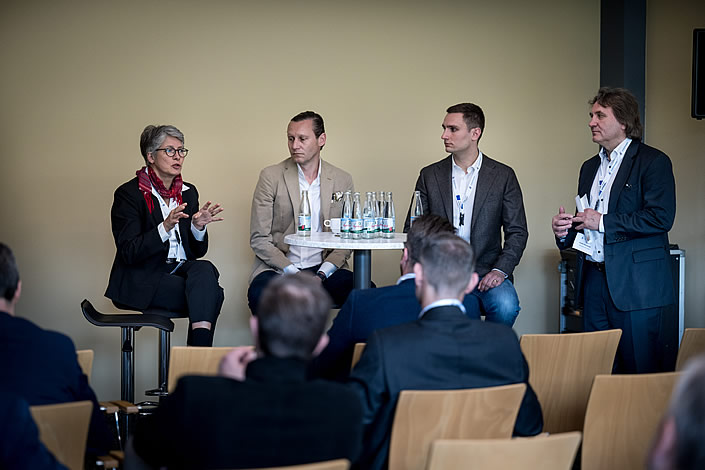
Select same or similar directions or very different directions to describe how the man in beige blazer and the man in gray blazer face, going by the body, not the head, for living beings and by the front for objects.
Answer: same or similar directions

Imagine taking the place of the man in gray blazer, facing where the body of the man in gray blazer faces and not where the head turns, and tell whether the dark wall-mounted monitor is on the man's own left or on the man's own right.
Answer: on the man's own left

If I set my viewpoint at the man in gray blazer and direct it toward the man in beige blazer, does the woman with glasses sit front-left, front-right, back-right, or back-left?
front-left

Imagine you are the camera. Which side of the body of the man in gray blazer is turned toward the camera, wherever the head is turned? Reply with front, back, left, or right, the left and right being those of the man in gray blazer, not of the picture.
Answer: front

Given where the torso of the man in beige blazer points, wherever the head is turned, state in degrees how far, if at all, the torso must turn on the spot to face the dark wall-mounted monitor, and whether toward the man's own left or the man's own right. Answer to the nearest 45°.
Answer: approximately 90° to the man's own left

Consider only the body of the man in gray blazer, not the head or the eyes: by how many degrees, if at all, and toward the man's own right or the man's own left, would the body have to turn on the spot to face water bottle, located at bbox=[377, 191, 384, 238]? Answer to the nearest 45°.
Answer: approximately 45° to the man's own right

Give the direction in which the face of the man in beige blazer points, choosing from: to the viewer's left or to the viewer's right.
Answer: to the viewer's left

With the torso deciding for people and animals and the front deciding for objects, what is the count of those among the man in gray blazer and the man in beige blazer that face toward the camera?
2

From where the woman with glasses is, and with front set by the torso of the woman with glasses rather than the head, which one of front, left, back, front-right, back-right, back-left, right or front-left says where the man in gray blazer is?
front-left

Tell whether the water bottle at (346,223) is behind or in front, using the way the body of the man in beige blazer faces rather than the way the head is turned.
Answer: in front

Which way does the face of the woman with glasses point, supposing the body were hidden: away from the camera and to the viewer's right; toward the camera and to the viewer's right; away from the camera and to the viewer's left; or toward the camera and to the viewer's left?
toward the camera and to the viewer's right

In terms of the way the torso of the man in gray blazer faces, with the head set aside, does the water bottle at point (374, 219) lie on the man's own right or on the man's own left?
on the man's own right

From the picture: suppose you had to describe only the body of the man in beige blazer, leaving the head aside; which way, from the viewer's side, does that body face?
toward the camera

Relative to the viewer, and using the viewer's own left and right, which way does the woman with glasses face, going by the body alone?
facing the viewer and to the right of the viewer

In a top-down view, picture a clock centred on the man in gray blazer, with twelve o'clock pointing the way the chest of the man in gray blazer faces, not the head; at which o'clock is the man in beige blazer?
The man in beige blazer is roughly at 3 o'clock from the man in gray blazer.

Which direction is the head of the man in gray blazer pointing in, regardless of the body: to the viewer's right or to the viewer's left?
to the viewer's left

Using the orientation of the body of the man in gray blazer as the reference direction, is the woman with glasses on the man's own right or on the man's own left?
on the man's own right
